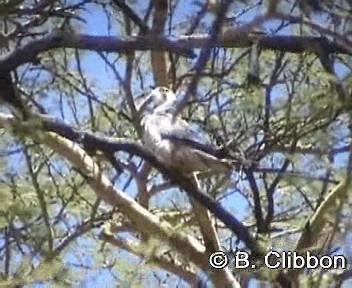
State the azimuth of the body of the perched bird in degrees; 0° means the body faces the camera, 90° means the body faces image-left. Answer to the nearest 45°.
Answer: approximately 90°
